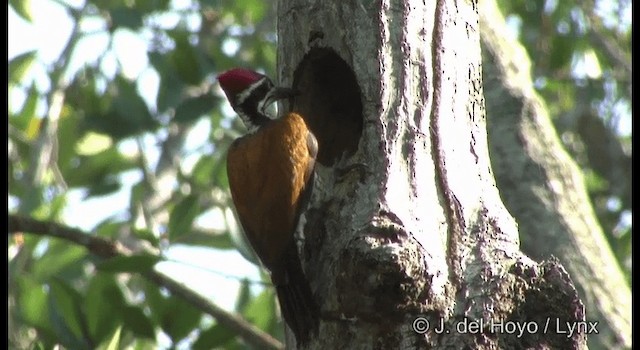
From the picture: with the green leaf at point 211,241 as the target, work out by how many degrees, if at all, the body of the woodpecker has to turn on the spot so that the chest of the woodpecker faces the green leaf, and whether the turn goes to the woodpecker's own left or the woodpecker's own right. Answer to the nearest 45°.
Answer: approximately 45° to the woodpecker's own left

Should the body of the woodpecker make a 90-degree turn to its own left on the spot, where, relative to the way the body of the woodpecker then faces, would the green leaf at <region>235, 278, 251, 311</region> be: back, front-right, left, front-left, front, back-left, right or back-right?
front-right

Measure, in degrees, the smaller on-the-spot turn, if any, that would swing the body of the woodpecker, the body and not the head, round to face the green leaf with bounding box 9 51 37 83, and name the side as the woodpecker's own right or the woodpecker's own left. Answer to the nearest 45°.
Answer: approximately 90° to the woodpecker's own left

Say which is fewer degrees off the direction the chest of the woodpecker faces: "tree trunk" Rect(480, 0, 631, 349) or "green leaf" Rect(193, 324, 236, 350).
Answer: the tree trunk

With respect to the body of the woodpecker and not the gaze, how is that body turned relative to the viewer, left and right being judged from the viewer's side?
facing away from the viewer and to the right of the viewer

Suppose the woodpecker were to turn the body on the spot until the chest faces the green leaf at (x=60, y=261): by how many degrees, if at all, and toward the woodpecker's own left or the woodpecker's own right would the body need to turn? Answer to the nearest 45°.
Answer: approximately 90° to the woodpecker's own left

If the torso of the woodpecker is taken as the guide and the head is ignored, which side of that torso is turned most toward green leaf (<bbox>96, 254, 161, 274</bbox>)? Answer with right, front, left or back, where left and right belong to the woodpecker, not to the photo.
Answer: left

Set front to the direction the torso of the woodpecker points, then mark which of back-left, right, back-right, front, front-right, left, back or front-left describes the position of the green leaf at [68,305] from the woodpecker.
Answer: left
